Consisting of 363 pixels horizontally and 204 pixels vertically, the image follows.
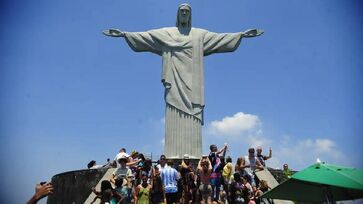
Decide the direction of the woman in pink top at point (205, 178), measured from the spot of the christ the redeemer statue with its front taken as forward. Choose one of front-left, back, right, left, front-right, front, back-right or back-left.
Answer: front

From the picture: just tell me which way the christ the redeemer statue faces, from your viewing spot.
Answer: facing the viewer
